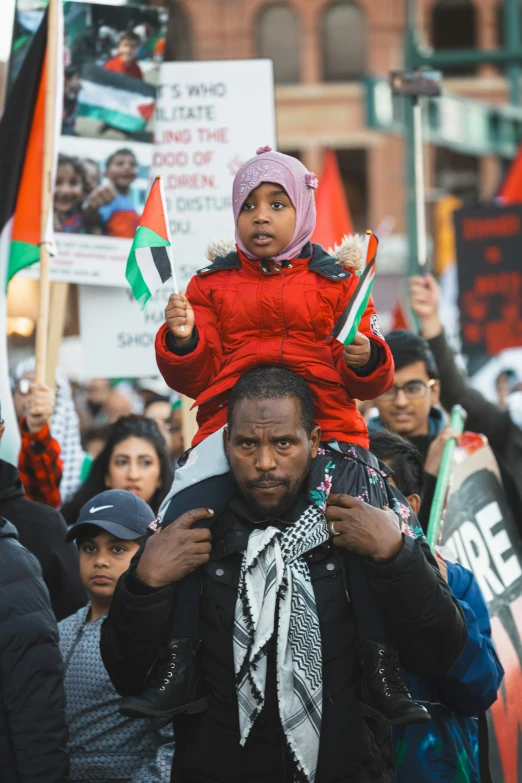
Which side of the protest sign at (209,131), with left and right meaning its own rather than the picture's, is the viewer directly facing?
front

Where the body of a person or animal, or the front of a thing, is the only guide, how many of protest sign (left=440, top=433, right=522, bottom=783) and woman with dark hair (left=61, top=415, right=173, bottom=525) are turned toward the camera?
2

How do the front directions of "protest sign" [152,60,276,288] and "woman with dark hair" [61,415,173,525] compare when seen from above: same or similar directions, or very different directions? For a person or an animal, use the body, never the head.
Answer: same or similar directions

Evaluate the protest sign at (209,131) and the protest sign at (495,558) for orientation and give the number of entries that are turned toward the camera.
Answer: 2

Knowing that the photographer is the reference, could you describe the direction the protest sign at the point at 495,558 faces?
facing the viewer

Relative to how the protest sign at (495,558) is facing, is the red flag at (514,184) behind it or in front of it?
behind

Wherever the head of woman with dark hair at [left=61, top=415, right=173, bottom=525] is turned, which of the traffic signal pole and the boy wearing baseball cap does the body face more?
the boy wearing baseball cap

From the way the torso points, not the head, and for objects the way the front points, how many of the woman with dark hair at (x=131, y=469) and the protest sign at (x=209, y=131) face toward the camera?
2

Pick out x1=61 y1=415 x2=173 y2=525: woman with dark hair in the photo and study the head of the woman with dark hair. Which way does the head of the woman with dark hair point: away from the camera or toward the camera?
toward the camera

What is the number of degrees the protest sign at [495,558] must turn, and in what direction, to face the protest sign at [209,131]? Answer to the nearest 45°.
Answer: approximately 135° to its right

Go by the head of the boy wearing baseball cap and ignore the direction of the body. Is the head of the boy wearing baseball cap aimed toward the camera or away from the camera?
toward the camera

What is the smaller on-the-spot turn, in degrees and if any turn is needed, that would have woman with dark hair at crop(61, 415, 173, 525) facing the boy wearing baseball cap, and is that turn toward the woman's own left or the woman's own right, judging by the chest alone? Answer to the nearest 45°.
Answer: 0° — they already face them

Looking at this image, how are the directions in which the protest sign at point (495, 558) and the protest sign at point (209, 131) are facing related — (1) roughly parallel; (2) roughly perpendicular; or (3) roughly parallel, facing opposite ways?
roughly parallel
